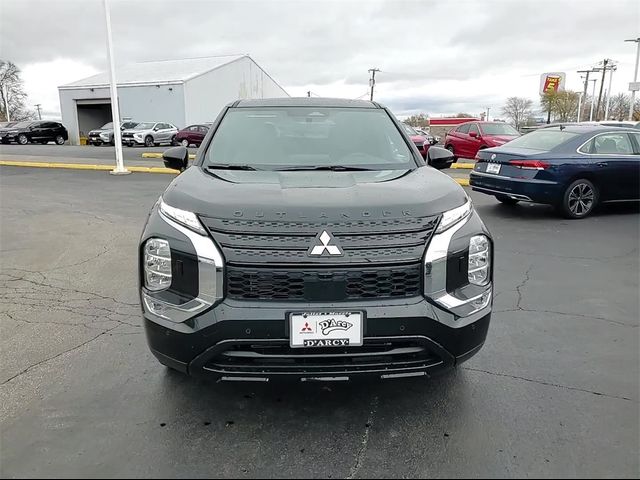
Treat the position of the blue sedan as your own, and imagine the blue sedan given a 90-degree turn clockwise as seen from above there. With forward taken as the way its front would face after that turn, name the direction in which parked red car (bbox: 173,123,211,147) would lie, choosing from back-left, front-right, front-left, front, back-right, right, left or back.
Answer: back

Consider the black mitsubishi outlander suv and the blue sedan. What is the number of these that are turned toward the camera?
1

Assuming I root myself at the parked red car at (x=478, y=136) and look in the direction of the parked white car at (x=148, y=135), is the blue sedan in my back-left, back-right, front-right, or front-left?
back-left

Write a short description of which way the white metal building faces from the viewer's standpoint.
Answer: facing the viewer and to the left of the viewer

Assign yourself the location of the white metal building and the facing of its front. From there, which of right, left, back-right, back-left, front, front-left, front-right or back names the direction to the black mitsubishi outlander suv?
front-left

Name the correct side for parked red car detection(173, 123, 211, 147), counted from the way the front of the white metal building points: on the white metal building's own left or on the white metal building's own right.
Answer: on the white metal building's own left

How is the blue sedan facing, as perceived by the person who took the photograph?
facing away from the viewer and to the right of the viewer

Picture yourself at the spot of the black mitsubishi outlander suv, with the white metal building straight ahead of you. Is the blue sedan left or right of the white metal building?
right

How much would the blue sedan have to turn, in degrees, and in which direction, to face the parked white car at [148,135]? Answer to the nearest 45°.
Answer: approximately 90° to its left

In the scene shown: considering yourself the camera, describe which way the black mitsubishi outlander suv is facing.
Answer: facing the viewer

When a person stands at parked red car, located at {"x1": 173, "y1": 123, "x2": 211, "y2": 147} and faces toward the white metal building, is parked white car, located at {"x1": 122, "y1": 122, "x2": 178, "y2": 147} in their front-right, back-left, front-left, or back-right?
front-left

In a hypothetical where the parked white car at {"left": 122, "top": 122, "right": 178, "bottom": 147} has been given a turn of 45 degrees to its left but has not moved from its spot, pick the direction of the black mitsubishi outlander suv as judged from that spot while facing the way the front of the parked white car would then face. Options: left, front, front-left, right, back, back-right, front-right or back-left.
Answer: front

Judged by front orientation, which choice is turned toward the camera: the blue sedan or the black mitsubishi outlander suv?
the black mitsubishi outlander suv

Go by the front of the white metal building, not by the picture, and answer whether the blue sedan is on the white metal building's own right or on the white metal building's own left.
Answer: on the white metal building's own left

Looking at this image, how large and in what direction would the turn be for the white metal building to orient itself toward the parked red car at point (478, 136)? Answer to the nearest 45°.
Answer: approximately 45° to its left
